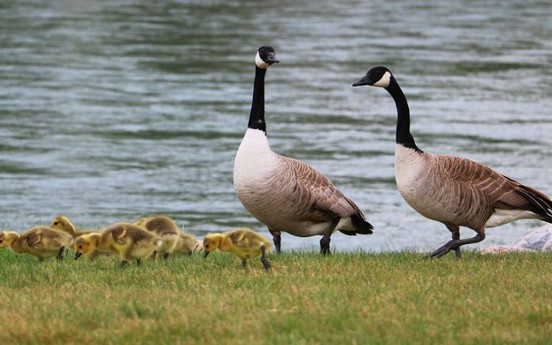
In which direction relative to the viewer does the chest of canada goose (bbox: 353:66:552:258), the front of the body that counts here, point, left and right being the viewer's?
facing to the left of the viewer

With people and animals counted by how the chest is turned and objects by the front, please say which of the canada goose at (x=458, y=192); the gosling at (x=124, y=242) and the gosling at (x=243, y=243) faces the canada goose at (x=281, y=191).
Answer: the canada goose at (x=458, y=192)

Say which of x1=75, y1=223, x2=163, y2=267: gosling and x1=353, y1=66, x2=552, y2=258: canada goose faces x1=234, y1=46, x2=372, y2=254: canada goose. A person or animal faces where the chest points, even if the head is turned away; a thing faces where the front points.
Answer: x1=353, y1=66, x2=552, y2=258: canada goose

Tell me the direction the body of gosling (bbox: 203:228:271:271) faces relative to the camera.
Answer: to the viewer's left

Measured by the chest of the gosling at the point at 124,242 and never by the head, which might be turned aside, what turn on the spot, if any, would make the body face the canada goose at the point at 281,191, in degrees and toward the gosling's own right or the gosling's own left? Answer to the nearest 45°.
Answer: approximately 135° to the gosling's own right

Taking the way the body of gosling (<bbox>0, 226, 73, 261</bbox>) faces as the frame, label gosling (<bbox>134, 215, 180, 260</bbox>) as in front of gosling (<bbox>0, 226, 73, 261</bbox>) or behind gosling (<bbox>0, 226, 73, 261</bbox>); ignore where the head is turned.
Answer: behind

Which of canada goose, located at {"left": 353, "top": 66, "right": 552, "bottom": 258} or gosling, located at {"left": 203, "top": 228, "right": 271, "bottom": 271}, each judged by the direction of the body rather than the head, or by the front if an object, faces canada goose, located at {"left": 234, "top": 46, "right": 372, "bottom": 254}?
canada goose, located at {"left": 353, "top": 66, "right": 552, "bottom": 258}

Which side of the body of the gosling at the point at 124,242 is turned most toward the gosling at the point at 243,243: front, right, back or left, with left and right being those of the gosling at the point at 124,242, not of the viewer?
back

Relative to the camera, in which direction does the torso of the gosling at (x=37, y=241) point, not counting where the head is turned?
to the viewer's left

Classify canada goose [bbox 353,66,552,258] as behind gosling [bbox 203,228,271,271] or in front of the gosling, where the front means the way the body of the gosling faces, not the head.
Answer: behind

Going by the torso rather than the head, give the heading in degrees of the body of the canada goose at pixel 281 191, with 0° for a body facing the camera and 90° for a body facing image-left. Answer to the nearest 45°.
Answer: approximately 45°

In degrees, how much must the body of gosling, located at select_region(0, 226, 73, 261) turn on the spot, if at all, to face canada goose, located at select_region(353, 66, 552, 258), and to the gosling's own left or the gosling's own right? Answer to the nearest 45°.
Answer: approximately 180°

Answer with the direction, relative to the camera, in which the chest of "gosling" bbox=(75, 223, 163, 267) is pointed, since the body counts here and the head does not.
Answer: to the viewer's left

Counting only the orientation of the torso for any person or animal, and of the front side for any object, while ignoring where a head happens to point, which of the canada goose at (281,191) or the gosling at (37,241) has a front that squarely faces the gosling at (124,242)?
the canada goose
